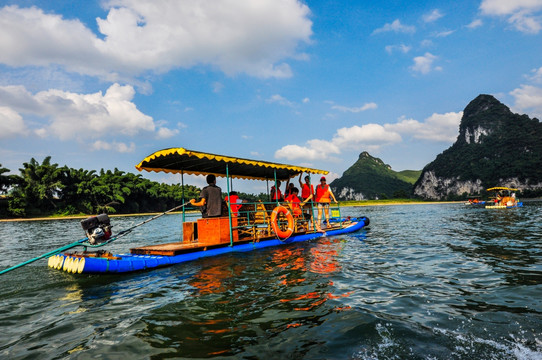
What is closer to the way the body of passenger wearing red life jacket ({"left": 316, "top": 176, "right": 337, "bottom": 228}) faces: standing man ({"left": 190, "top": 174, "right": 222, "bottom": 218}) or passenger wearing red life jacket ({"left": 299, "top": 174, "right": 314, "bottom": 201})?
the standing man

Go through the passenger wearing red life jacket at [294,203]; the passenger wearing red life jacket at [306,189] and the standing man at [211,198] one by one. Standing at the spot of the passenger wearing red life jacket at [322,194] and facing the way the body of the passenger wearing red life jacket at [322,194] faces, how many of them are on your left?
0

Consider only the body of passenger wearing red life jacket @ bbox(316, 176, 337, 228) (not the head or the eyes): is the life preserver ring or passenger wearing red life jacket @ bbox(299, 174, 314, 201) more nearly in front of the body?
the life preserver ring

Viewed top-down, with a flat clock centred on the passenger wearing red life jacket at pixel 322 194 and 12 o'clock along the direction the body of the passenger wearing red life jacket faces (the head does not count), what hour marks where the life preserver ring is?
The life preserver ring is roughly at 1 o'clock from the passenger wearing red life jacket.

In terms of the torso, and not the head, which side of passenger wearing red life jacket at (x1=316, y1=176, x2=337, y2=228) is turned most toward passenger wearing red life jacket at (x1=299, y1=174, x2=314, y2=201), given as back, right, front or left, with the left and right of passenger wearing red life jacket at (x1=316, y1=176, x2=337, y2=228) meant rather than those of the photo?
right

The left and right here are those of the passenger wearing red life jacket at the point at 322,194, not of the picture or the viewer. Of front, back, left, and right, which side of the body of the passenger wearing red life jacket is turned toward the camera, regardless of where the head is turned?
front

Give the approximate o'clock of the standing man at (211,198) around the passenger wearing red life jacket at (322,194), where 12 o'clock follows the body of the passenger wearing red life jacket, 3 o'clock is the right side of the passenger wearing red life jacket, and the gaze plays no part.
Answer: The standing man is roughly at 1 o'clock from the passenger wearing red life jacket.

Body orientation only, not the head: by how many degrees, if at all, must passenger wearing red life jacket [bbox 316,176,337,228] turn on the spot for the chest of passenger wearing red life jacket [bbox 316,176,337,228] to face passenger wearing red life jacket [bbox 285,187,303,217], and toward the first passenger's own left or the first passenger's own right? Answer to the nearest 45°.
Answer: approximately 45° to the first passenger's own right
